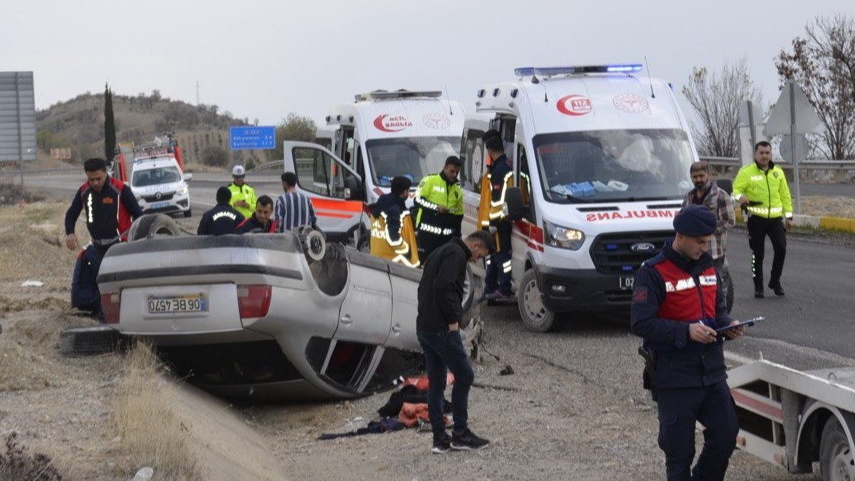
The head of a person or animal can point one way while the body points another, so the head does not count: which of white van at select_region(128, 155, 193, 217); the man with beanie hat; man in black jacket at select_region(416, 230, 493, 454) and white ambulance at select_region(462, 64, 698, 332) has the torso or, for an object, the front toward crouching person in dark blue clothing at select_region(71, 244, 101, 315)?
the white van

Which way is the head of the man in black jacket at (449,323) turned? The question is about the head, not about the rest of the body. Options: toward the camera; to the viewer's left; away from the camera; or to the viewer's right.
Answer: to the viewer's right

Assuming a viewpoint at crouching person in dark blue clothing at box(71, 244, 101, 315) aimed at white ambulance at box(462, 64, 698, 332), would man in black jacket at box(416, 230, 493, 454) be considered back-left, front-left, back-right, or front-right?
front-right

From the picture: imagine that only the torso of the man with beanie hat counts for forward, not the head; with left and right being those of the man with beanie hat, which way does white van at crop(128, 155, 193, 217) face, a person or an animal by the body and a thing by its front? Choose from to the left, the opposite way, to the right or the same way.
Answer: the same way

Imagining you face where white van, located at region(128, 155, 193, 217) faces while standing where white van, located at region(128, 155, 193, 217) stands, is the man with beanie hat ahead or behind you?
ahead

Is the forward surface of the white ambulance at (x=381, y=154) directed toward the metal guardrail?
no

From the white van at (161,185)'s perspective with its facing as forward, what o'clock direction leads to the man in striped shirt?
The man in striped shirt is roughly at 12 o'clock from the white van.

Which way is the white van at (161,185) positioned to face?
toward the camera

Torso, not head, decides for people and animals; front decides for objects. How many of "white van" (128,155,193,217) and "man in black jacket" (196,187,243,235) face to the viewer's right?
0

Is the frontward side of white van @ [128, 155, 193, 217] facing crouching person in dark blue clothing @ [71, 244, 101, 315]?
yes

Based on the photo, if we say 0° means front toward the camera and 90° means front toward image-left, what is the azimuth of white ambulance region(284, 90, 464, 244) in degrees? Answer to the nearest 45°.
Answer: approximately 315°

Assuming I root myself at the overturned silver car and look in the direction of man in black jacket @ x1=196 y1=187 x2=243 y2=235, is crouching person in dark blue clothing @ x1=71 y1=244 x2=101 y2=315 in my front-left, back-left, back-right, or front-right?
front-left

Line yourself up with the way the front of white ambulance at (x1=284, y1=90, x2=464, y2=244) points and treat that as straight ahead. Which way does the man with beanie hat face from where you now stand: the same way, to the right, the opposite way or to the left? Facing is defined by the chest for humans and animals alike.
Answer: the same way
